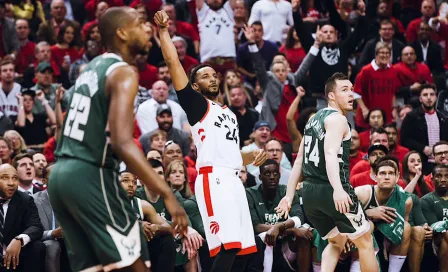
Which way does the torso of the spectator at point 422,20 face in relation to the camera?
toward the camera

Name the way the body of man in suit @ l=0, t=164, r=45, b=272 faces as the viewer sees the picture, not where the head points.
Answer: toward the camera

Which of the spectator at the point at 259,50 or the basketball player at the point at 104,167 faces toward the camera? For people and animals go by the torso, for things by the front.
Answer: the spectator

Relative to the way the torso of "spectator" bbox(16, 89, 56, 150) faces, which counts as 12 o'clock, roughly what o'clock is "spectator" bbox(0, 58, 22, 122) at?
"spectator" bbox(0, 58, 22, 122) is roughly at 5 o'clock from "spectator" bbox(16, 89, 56, 150).

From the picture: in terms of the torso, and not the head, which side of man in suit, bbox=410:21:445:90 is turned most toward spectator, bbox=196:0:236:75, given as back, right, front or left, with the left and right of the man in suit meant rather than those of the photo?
right

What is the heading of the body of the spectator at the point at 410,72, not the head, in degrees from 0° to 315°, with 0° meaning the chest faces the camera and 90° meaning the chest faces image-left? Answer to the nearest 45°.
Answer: approximately 0°

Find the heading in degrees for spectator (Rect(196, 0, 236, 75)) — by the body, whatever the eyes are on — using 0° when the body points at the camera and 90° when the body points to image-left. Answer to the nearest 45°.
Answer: approximately 0°

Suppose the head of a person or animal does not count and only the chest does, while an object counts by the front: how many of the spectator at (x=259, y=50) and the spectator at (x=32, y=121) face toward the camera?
2

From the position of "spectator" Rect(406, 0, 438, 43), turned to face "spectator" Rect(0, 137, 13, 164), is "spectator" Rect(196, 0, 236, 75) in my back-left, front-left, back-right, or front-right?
front-right

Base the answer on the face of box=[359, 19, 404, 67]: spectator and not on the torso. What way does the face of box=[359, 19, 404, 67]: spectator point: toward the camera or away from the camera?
toward the camera

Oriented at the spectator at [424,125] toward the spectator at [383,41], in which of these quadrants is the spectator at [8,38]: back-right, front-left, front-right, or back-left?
front-left

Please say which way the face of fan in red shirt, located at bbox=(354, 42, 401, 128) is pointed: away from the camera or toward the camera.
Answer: toward the camera
